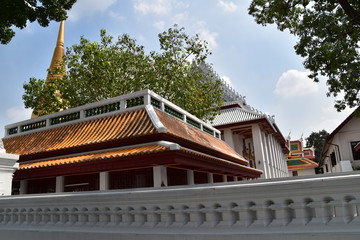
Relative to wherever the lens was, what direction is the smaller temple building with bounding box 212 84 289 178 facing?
facing the viewer and to the left of the viewer

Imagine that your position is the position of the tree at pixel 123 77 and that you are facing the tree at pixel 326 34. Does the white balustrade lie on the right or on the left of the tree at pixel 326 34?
right

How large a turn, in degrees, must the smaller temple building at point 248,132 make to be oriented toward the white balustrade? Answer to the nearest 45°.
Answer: approximately 45° to its left

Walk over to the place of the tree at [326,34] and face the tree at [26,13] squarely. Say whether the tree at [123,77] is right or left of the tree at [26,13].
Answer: right

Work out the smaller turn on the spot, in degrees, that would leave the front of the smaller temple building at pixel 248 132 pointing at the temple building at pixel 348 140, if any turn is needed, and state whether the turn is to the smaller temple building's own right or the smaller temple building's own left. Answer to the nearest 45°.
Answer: approximately 90° to the smaller temple building's own left

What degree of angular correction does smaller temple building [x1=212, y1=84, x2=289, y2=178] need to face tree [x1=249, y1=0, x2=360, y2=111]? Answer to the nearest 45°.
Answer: approximately 45° to its left

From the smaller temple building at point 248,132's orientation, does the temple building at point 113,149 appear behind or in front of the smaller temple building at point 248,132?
in front

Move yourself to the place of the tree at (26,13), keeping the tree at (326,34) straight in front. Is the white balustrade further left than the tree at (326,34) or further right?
right
